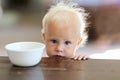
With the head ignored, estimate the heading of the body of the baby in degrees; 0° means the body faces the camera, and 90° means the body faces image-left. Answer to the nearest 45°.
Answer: approximately 0°
